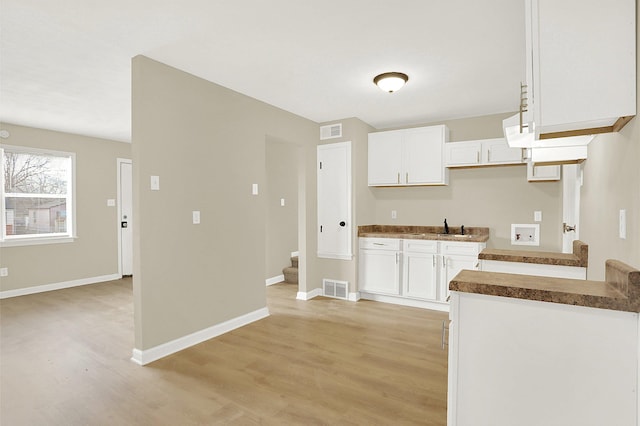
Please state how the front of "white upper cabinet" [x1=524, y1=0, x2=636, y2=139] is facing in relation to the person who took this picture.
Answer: facing to the left of the viewer

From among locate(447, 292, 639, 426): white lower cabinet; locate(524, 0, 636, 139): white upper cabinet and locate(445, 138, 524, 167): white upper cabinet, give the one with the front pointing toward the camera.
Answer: locate(445, 138, 524, 167): white upper cabinet

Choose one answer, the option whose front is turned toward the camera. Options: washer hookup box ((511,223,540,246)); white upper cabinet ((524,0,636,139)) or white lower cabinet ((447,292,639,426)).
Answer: the washer hookup box

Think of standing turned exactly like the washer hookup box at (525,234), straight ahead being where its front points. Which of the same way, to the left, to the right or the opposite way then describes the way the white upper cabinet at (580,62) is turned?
to the right

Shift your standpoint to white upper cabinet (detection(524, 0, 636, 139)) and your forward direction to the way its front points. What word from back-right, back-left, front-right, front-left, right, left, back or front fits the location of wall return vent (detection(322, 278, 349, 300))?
front-right

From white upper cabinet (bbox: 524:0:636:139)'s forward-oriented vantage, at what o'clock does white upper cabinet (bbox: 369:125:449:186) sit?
white upper cabinet (bbox: 369:125:449:186) is roughly at 2 o'clock from white upper cabinet (bbox: 524:0:636:139).
